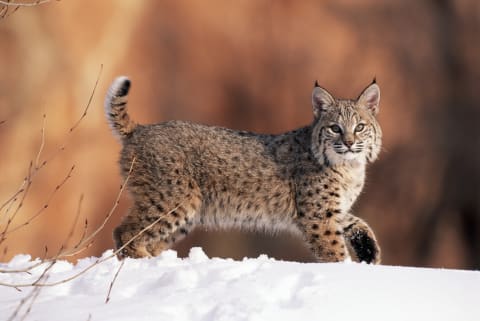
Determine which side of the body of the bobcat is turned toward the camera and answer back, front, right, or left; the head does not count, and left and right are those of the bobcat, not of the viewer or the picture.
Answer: right
